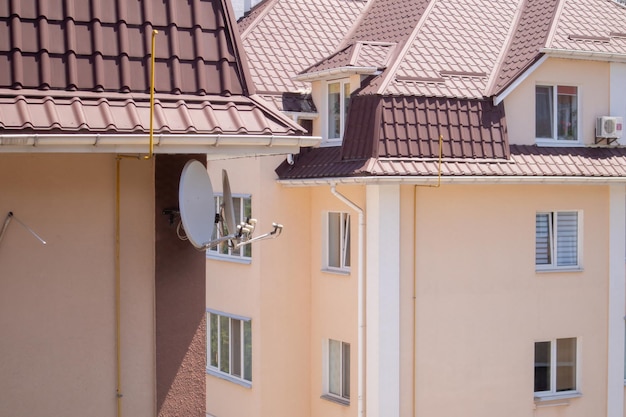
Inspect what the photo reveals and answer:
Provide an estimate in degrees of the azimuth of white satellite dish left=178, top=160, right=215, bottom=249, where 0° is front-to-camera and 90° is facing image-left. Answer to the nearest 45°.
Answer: approximately 315°

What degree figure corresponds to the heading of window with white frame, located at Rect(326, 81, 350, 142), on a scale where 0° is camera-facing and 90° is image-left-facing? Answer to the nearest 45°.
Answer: approximately 45°

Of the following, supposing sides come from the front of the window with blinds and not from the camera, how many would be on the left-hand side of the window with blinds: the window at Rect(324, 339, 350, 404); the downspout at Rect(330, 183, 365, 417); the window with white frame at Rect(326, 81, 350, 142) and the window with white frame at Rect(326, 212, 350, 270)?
0

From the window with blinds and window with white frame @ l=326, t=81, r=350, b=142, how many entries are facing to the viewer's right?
0

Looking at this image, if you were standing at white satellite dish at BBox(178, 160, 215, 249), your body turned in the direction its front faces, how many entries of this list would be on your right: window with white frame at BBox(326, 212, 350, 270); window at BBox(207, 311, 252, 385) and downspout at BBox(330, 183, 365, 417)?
0

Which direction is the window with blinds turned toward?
toward the camera

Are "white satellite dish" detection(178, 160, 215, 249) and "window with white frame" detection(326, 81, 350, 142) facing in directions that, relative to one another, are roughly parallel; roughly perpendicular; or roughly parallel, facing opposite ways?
roughly perpendicular

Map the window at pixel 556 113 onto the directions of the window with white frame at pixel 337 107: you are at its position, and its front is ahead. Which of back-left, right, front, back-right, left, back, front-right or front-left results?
back-left

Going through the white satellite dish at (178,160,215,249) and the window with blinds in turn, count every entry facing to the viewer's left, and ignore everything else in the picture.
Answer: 0

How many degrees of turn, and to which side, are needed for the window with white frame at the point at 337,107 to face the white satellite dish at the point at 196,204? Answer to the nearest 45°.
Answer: approximately 45° to its left

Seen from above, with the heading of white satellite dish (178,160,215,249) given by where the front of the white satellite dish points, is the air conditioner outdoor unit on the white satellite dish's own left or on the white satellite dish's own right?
on the white satellite dish's own left

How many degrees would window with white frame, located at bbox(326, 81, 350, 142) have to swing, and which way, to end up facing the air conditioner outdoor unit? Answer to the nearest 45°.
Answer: approximately 135° to its left
